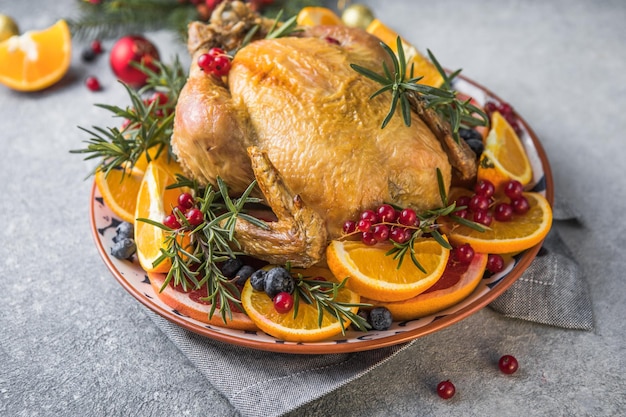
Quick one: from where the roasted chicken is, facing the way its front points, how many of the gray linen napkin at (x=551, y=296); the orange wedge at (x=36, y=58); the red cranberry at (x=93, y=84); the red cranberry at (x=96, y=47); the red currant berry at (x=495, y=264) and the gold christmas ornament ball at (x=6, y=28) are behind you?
4

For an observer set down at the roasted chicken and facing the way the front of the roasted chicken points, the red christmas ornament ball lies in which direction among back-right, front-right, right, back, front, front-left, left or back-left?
back

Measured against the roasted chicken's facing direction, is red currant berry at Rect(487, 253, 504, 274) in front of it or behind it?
in front

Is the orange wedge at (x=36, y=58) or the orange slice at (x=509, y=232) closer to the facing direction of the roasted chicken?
the orange slice

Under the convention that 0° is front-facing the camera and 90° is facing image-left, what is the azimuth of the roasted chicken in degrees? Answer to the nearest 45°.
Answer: approximately 315°

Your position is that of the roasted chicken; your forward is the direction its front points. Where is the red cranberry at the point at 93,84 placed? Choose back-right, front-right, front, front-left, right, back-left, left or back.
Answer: back

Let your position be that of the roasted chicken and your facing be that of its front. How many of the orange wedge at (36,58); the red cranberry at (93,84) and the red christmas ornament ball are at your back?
3

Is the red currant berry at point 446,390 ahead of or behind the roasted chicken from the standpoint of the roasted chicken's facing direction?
ahead

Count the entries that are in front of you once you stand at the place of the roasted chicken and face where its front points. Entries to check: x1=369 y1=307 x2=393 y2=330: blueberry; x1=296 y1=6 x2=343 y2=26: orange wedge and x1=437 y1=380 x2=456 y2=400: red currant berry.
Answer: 2

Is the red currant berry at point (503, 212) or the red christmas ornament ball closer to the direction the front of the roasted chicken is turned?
the red currant berry

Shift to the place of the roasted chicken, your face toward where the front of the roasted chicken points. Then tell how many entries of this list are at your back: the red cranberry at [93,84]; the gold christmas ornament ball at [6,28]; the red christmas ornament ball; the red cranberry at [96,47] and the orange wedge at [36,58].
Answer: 5
